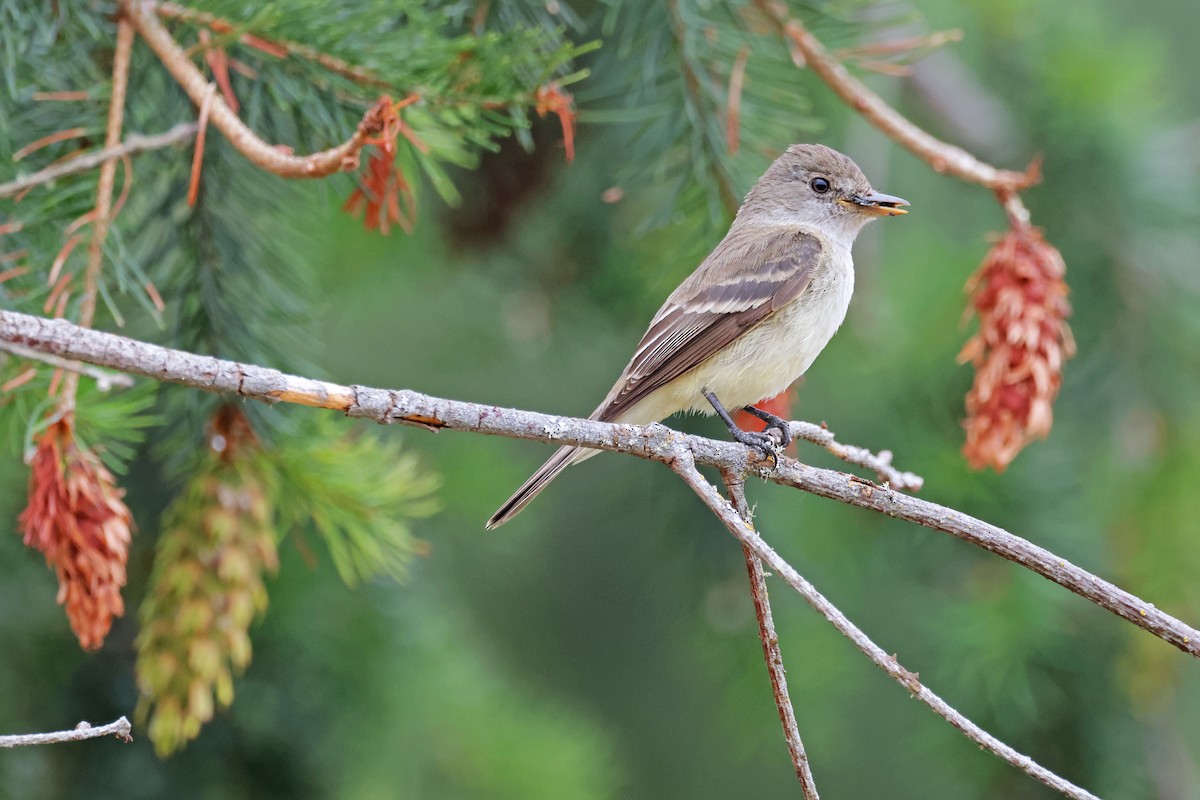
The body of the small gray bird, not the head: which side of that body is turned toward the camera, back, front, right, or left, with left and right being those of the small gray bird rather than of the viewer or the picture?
right

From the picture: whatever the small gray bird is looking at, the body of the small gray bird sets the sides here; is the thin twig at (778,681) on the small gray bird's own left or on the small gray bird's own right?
on the small gray bird's own right

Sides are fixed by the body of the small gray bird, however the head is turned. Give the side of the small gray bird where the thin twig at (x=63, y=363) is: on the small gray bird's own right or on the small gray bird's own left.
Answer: on the small gray bird's own right

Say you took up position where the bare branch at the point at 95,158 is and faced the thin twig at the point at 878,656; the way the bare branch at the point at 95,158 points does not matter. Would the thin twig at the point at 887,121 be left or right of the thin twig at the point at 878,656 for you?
left

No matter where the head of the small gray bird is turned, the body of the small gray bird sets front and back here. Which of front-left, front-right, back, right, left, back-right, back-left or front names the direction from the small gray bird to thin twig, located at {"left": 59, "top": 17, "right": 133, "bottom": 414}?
back-right
